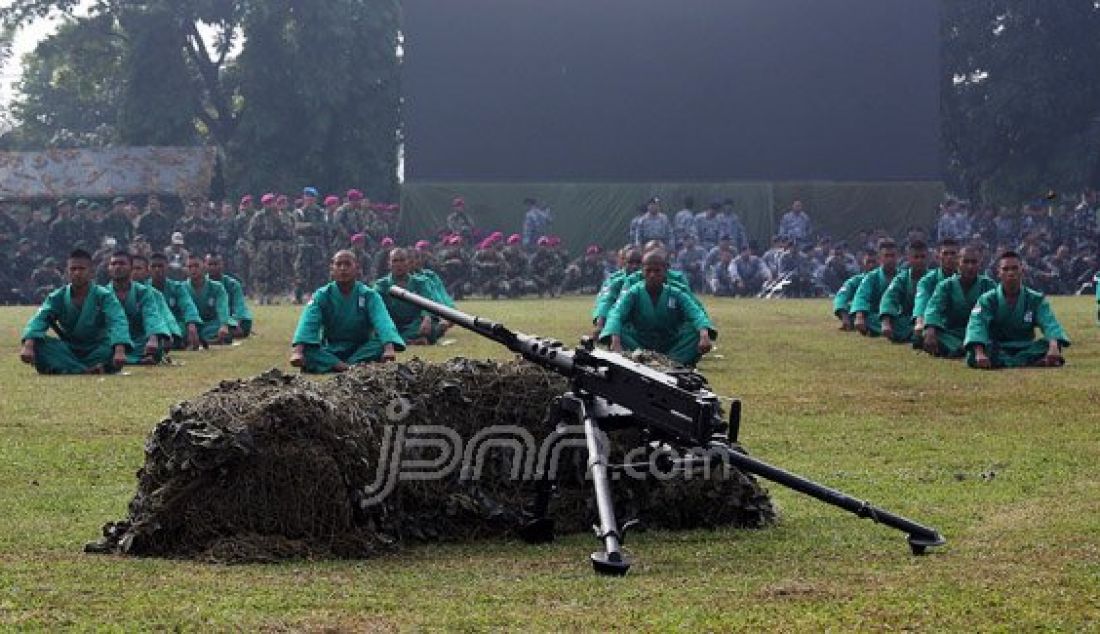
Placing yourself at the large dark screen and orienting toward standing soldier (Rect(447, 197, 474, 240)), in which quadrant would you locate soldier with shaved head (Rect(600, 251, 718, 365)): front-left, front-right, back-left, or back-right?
front-left

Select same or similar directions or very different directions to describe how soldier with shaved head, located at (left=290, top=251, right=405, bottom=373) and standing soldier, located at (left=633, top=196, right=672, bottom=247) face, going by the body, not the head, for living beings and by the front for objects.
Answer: same or similar directions

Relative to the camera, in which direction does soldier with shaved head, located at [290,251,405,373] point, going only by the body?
toward the camera

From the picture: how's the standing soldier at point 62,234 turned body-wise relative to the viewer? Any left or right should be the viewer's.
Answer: facing the viewer

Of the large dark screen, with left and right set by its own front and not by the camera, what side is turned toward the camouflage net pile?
front

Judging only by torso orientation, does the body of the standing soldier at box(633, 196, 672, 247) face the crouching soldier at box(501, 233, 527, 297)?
no

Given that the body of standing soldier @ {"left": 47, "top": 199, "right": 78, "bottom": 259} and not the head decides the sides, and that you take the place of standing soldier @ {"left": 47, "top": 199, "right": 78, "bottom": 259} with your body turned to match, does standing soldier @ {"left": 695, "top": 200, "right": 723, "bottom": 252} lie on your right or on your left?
on your left

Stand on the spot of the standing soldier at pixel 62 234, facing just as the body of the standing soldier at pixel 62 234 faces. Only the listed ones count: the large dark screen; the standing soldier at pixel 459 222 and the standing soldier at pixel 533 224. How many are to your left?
3

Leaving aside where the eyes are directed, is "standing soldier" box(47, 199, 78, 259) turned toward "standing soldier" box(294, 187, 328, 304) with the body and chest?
no

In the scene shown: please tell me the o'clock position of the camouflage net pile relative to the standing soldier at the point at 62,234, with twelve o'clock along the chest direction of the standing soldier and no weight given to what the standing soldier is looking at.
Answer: The camouflage net pile is roughly at 12 o'clock from the standing soldier.

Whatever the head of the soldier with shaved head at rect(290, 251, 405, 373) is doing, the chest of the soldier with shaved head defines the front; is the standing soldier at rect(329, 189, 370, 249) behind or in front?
behind

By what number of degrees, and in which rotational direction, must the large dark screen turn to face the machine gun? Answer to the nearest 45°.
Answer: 0° — it already faces it

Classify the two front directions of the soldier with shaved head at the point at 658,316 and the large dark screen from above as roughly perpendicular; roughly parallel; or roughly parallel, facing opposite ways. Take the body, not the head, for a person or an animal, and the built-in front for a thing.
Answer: roughly parallel

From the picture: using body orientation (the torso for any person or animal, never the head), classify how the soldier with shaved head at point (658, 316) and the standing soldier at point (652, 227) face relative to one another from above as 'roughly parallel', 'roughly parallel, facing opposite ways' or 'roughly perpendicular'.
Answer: roughly parallel

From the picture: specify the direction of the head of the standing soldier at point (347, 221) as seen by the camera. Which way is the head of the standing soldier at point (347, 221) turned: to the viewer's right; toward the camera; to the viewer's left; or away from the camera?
toward the camera

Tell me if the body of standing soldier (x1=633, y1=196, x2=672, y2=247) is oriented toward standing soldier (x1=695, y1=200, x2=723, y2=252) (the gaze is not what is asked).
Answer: no

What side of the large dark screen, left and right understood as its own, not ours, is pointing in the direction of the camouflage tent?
right

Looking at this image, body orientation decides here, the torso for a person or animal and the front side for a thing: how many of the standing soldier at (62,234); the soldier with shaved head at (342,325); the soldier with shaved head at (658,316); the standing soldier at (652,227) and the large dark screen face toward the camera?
5
